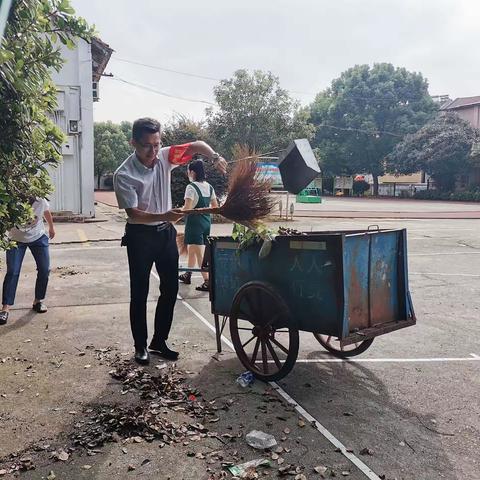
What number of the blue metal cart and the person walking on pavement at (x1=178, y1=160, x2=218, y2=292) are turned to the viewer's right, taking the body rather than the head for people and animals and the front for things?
0

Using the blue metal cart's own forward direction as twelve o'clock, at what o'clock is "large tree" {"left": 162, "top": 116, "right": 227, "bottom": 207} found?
The large tree is roughly at 1 o'clock from the blue metal cart.

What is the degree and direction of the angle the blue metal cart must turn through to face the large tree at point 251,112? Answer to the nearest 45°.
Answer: approximately 45° to its right

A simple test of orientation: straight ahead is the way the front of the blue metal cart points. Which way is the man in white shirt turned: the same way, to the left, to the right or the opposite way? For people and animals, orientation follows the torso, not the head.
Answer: the opposite way

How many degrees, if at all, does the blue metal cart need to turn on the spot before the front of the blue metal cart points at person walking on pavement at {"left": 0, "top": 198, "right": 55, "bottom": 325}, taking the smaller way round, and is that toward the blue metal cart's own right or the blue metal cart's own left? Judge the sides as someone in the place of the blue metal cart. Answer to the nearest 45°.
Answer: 0° — it already faces them

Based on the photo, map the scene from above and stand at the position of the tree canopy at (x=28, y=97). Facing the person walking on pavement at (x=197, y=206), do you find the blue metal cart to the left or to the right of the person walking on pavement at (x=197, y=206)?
right
